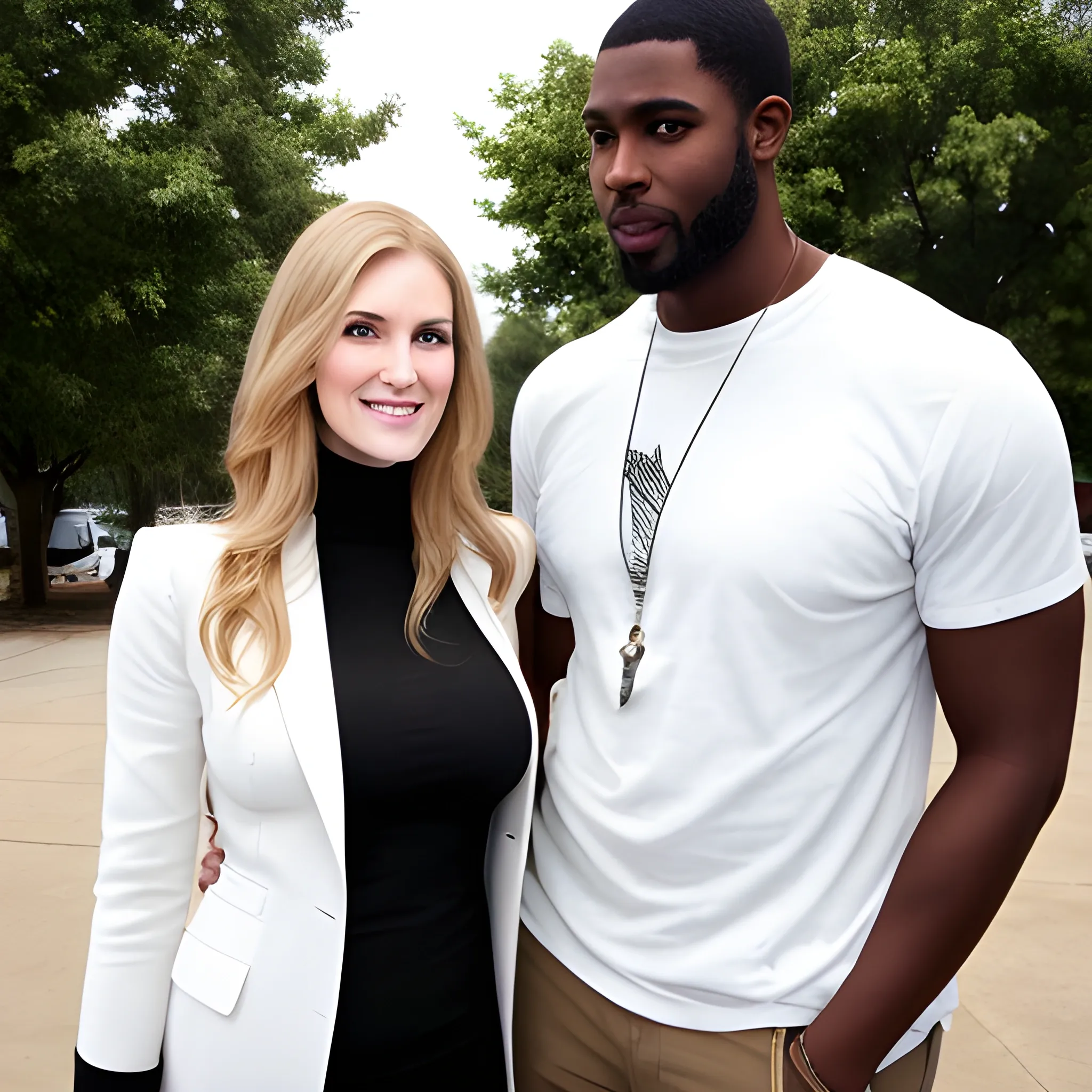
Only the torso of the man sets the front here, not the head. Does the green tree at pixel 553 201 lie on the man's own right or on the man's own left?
on the man's own right

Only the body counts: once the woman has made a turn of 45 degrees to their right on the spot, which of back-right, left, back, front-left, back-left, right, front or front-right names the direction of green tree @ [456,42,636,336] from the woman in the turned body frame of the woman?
back

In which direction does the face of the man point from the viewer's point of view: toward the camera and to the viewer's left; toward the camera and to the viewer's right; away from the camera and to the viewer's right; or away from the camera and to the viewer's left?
toward the camera and to the viewer's left

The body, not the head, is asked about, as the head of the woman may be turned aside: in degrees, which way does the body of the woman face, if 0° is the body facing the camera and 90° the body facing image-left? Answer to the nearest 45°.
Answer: approximately 315°

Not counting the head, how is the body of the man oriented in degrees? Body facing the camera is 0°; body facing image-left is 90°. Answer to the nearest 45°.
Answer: approximately 45°

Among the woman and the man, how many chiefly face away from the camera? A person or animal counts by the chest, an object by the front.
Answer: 0
